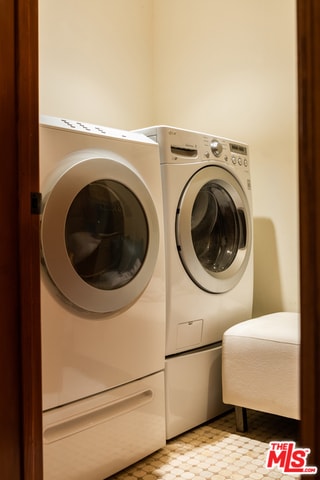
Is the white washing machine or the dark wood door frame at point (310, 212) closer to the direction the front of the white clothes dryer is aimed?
the dark wood door frame

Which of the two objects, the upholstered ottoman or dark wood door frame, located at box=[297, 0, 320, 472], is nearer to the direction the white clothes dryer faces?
the dark wood door frame

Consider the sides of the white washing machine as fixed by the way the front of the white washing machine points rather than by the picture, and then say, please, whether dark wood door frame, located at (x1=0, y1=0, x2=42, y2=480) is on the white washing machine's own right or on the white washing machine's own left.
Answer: on the white washing machine's own right

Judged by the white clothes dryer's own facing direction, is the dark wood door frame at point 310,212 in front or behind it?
in front
